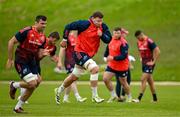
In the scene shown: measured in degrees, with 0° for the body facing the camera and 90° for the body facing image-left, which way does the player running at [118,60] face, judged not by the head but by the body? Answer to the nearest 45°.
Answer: approximately 45°

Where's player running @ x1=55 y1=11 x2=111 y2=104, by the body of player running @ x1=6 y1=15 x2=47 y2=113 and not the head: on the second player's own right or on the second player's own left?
on the second player's own left

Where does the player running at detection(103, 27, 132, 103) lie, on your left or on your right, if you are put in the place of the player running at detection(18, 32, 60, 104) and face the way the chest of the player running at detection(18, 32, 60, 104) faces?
on your left

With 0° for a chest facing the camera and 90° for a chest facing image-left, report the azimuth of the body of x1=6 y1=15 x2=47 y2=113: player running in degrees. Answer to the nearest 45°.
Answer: approximately 315°

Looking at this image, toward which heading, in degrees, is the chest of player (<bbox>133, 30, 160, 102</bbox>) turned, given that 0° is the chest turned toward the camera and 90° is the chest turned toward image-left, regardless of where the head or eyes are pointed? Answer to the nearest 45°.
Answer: approximately 45°
